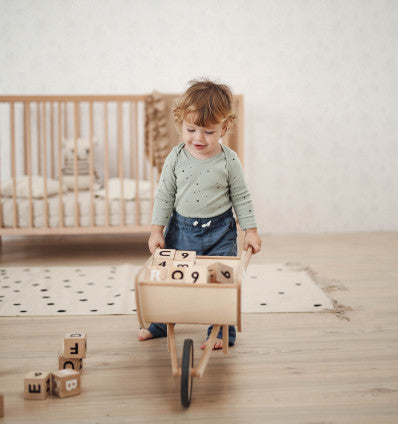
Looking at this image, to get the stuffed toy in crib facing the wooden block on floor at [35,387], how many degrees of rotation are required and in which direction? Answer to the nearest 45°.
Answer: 0° — it already faces it

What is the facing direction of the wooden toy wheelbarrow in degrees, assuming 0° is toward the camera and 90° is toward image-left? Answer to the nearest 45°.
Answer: approximately 0°

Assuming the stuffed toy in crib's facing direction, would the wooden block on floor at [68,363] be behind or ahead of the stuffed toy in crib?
ahead

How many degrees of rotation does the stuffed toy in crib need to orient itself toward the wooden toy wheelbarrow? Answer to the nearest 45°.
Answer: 0° — it already faces it

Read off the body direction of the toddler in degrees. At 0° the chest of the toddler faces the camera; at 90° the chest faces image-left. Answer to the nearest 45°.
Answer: approximately 0°

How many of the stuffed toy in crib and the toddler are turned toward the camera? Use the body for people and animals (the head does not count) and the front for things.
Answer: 2
